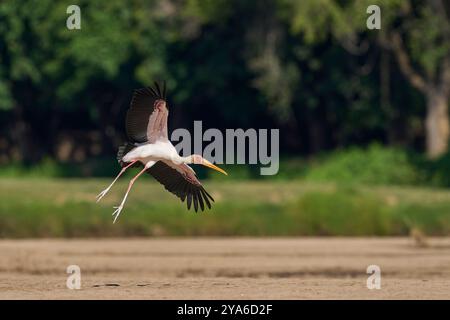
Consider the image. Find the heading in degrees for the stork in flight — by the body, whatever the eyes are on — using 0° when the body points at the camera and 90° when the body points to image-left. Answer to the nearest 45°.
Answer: approximately 270°

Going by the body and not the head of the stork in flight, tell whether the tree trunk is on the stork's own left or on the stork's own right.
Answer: on the stork's own left
